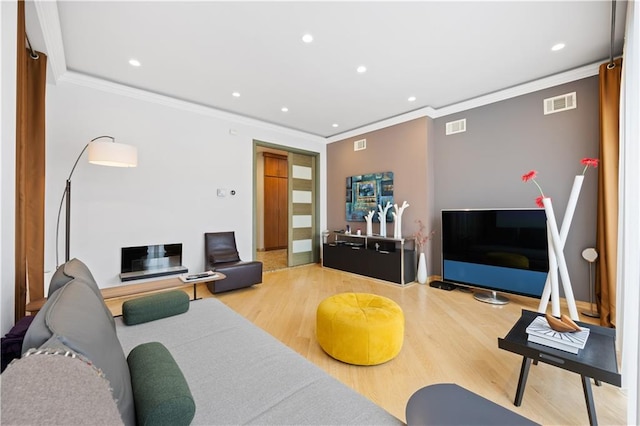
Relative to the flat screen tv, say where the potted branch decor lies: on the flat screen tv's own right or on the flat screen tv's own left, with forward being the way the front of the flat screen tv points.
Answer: on the flat screen tv's own right

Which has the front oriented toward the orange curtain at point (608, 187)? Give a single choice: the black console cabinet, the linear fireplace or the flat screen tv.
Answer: the linear fireplace

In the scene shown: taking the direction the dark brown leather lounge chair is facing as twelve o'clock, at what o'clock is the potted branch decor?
The potted branch decor is roughly at 11 o'clock from the dark brown leather lounge chair.

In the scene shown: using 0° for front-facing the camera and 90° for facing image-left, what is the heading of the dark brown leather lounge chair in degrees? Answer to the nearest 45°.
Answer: approximately 315°

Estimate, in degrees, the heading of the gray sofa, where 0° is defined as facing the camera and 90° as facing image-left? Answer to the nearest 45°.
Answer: approximately 270°

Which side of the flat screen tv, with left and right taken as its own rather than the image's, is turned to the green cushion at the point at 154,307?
front

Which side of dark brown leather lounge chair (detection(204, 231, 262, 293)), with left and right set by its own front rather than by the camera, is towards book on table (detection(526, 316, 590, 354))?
front

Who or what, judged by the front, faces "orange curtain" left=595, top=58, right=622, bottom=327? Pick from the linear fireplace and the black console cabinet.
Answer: the linear fireplace

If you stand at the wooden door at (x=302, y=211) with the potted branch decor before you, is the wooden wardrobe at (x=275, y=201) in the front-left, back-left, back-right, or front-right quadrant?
back-left

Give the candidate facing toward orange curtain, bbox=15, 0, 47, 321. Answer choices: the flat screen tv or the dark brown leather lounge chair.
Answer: the flat screen tv

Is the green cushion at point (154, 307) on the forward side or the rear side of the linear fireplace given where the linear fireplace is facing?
on the forward side

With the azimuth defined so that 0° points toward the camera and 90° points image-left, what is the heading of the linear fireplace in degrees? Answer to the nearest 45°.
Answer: approximately 315°

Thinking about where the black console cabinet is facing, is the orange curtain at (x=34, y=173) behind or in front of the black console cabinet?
in front

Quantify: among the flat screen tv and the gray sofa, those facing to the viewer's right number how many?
1
